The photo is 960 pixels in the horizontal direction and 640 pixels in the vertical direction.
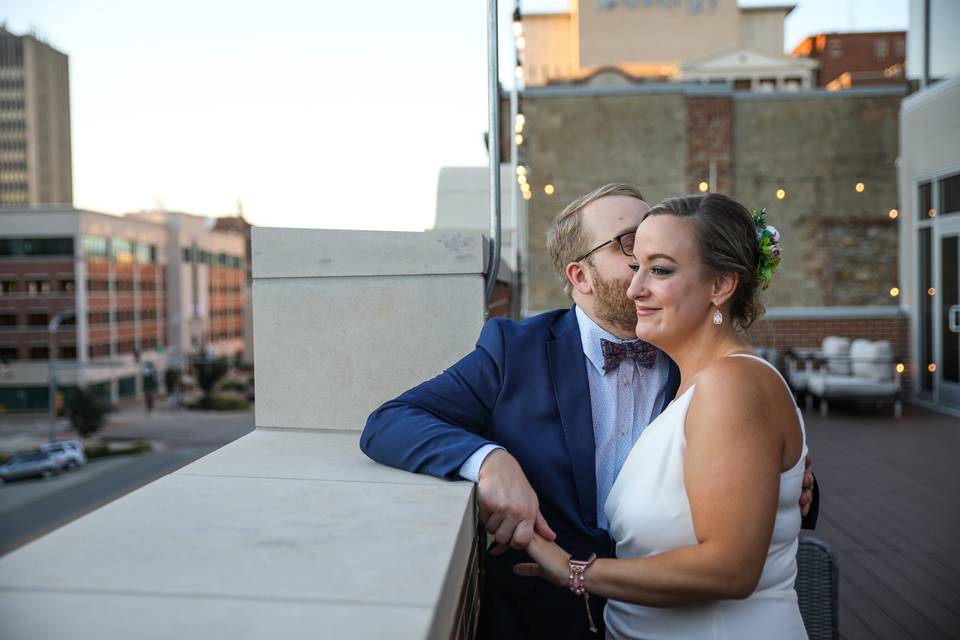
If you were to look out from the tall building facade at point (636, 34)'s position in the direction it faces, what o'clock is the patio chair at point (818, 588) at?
The patio chair is roughly at 12 o'clock from the tall building facade.

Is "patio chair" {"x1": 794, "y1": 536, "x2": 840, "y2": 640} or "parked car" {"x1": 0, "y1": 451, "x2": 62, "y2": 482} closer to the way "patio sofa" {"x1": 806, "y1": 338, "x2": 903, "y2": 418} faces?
the patio chair

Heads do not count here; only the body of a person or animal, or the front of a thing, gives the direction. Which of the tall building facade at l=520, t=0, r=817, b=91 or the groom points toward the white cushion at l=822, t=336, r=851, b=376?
the tall building facade

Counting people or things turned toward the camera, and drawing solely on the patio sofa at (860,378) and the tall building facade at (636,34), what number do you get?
2

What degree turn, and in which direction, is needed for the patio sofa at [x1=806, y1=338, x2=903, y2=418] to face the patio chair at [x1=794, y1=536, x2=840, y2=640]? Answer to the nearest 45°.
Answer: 0° — it already faces it

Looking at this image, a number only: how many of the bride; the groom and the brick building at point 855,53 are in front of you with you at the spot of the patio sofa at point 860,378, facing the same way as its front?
2

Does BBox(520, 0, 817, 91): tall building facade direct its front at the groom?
yes

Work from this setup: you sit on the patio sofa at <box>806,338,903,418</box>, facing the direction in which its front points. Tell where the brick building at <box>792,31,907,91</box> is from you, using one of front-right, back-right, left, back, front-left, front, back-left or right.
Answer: back
